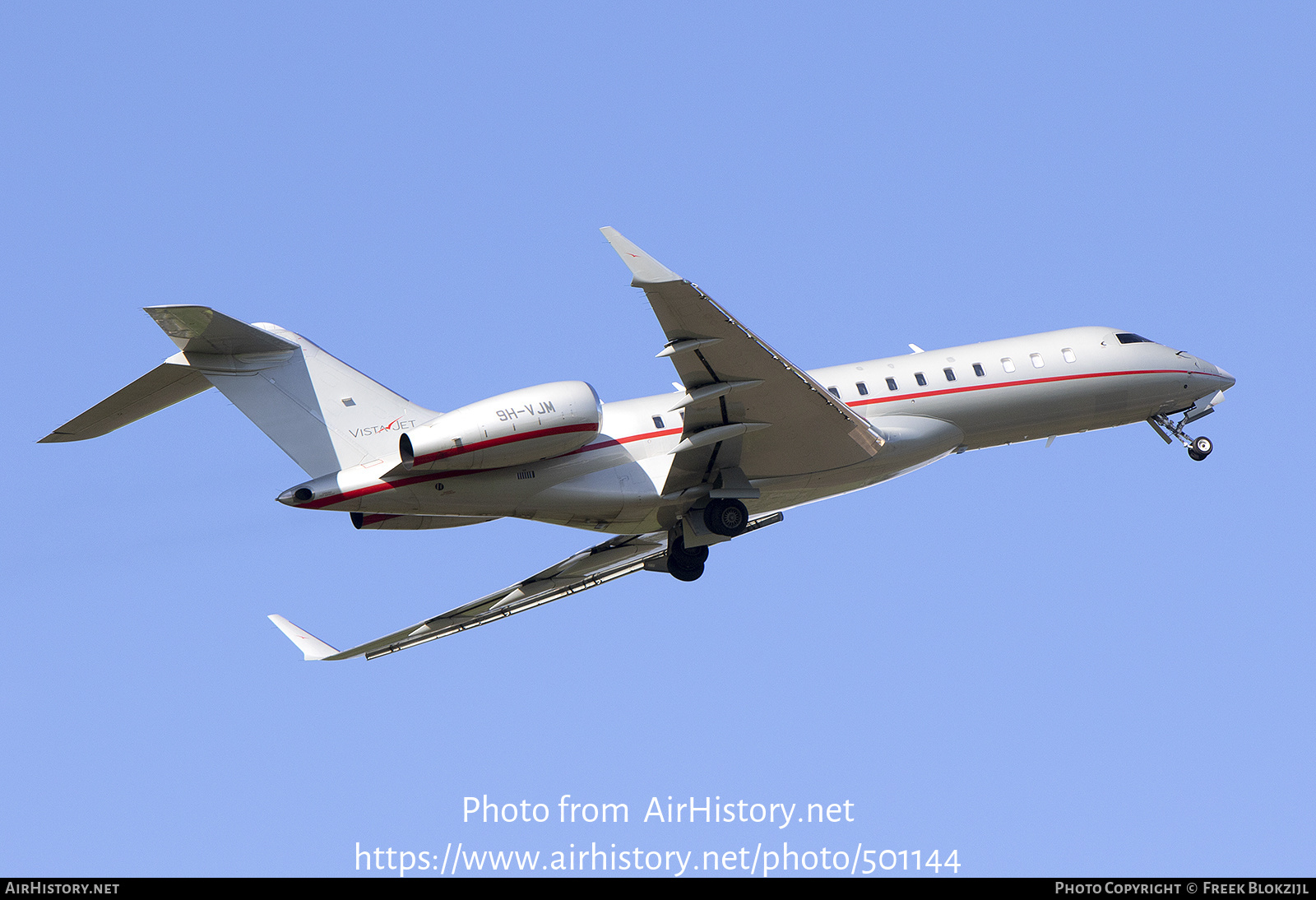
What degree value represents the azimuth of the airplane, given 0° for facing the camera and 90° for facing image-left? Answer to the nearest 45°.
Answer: approximately 225°
